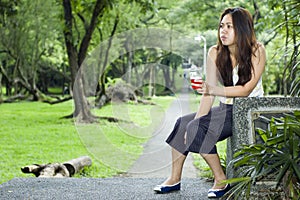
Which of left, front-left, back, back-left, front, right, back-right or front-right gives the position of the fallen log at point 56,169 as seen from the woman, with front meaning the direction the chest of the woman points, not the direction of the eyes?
right

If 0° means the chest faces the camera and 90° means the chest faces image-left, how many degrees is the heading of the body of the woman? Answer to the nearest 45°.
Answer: approximately 45°

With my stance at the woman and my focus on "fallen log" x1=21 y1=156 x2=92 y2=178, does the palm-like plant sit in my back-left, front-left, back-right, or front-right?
back-left

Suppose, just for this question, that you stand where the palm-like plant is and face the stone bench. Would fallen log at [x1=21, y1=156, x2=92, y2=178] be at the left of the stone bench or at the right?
left

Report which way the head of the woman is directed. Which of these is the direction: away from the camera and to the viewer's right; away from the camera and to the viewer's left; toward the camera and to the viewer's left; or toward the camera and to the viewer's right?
toward the camera and to the viewer's left
